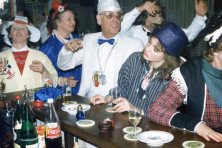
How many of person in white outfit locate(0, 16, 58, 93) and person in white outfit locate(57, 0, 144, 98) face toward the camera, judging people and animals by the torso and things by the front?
2

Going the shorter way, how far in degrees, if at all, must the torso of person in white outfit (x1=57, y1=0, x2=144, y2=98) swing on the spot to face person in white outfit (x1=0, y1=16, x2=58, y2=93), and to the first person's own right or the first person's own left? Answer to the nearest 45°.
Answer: approximately 90° to the first person's own right

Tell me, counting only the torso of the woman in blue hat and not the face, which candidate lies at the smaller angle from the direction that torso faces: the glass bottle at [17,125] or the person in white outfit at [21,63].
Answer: the glass bottle

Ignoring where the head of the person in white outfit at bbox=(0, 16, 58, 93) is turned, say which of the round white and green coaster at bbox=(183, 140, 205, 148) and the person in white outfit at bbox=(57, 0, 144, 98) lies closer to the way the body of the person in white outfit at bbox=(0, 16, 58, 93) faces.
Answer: the round white and green coaster

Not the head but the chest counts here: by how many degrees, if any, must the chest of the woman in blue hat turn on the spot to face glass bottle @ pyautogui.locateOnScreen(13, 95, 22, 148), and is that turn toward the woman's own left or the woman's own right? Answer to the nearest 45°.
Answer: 0° — they already face it

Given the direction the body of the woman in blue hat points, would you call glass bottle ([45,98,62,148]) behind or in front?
in front

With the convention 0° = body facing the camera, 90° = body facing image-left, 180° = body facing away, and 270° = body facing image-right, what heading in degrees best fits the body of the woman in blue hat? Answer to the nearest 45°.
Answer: approximately 45°

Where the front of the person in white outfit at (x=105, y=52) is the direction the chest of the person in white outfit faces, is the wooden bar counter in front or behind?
in front

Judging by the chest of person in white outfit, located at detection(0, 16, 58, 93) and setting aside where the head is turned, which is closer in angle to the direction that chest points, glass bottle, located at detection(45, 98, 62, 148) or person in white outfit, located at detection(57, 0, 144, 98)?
the glass bottle

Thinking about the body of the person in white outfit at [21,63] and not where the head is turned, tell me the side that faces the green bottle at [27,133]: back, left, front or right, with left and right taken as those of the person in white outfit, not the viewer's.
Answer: front

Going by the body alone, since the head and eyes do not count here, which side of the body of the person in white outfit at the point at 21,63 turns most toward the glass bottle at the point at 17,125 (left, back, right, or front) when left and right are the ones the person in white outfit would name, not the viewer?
front

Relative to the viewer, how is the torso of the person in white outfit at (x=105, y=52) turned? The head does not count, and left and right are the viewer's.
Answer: facing the viewer

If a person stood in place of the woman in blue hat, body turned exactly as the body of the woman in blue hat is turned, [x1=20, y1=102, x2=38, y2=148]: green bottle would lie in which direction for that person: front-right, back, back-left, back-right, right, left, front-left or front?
front

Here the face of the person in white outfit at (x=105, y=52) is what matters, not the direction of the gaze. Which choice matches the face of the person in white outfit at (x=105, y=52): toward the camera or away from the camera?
toward the camera
